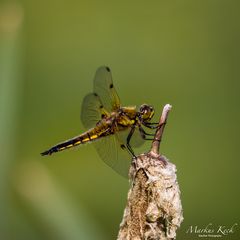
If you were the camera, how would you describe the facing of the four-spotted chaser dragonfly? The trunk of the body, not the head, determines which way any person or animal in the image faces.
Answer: facing to the right of the viewer
